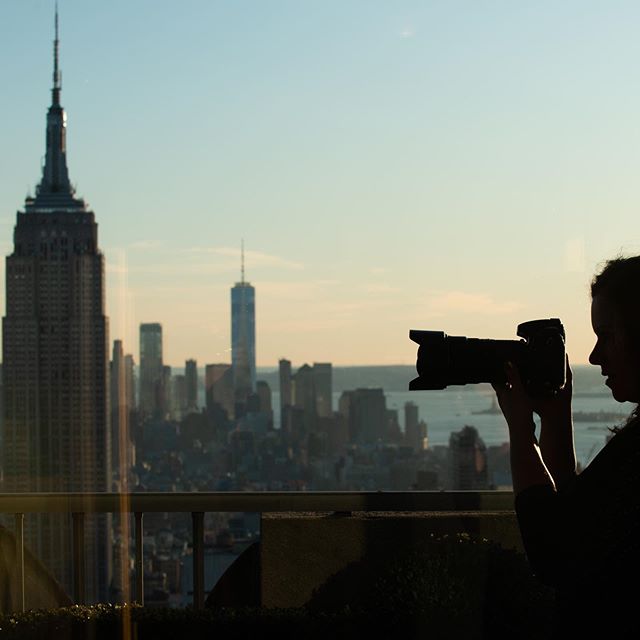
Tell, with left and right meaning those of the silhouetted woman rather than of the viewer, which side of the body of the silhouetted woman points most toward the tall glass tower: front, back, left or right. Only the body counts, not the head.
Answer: right

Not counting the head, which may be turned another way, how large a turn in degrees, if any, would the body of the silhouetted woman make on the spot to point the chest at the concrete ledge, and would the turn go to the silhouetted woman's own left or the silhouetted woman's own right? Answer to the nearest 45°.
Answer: approximately 90° to the silhouetted woman's own right

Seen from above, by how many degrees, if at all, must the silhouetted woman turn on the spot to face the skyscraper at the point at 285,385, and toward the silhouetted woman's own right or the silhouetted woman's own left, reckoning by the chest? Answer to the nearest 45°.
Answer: approximately 90° to the silhouetted woman's own right

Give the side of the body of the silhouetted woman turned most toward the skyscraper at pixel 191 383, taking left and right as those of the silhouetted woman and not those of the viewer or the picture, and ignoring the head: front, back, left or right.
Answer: right

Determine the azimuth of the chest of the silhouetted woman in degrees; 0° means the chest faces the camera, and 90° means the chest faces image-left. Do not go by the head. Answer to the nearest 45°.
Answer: approximately 90°

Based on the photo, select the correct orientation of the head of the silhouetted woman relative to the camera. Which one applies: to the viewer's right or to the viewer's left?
to the viewer's left
